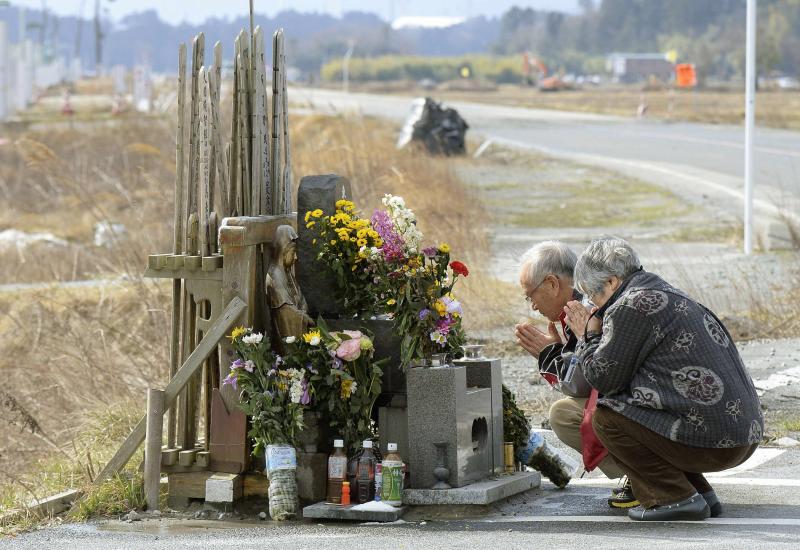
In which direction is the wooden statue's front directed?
to the viewer's right

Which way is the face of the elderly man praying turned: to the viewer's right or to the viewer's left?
to the viewer's left

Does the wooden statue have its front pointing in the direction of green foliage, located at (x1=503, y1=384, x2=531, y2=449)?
yes

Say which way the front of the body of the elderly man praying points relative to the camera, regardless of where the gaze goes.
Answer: to the viewer's left

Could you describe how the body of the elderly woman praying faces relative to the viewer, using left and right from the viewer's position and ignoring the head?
facing to the left of the viewer

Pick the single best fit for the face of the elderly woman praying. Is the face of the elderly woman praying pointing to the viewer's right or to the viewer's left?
to the viewer's left
